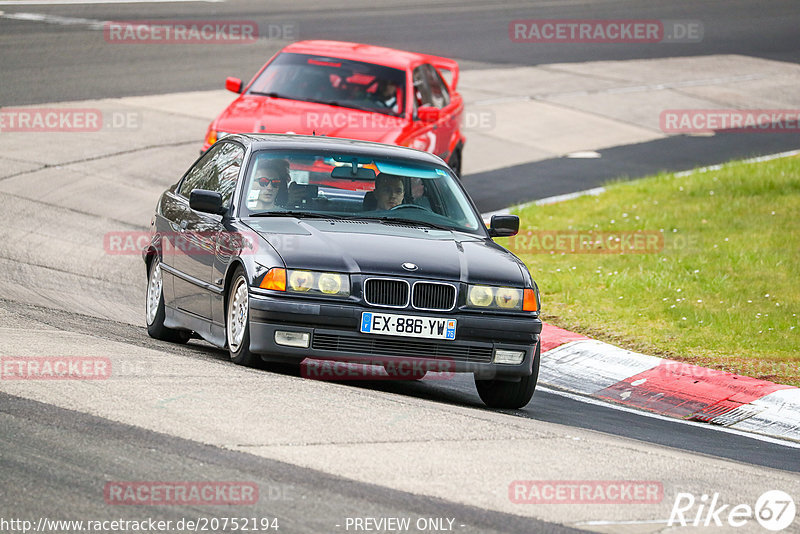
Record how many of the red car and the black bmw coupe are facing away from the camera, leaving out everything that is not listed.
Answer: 0

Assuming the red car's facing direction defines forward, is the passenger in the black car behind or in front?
in front

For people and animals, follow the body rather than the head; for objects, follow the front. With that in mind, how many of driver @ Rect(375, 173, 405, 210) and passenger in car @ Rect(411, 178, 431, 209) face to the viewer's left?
0

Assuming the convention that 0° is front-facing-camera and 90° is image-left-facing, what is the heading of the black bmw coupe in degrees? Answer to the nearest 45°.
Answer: approximately 315°

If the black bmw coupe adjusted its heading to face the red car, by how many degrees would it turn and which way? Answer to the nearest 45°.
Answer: approximately 135° to its left

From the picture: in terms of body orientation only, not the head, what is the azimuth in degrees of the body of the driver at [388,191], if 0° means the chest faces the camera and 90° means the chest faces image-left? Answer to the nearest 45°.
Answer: approximately 315°
